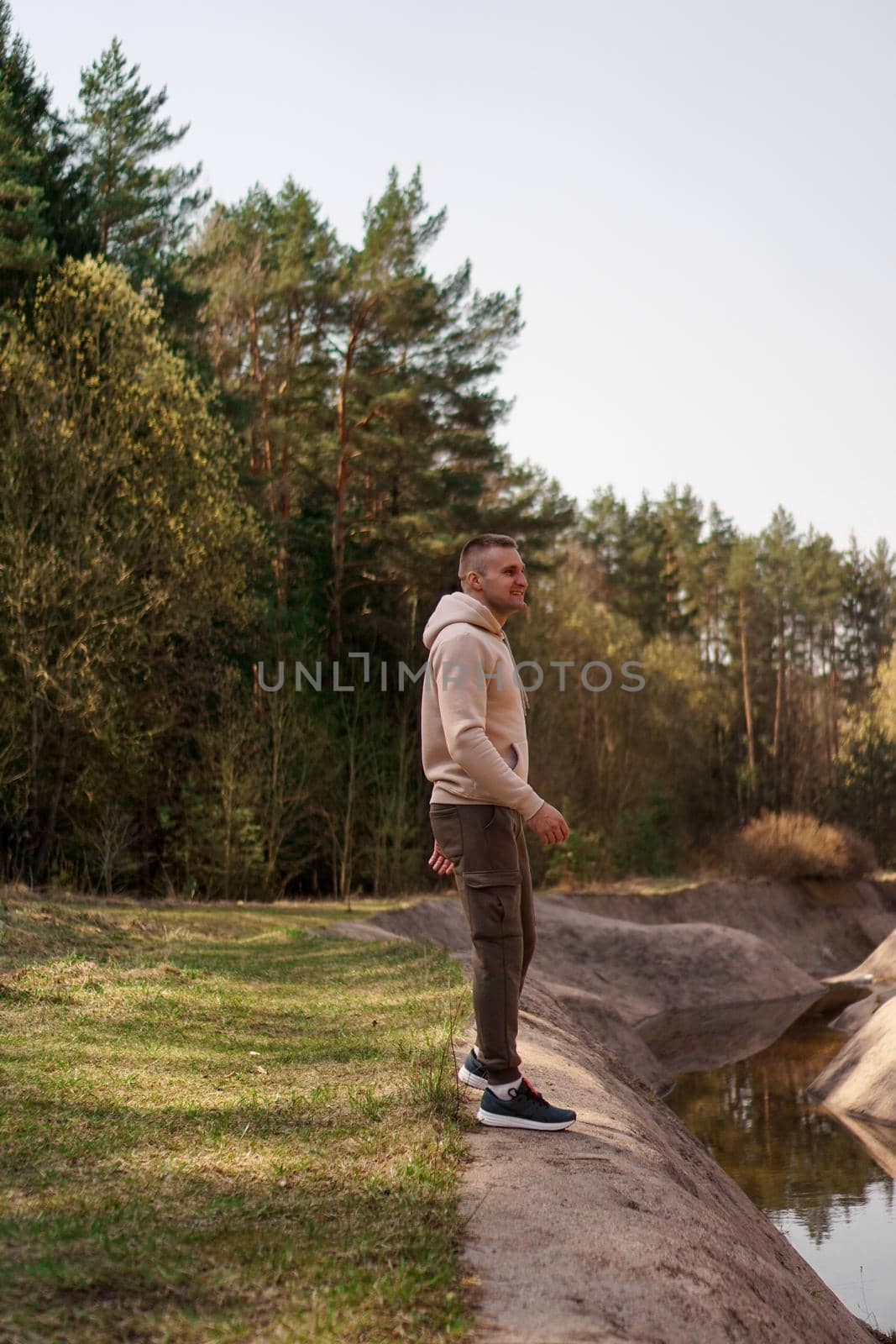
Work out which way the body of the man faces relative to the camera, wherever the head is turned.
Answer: to the viewer's right

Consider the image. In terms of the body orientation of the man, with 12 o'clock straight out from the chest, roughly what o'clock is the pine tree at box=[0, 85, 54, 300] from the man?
The pine tree is roughly at 8 o'clock from the man.

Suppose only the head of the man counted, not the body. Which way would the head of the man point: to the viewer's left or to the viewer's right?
to the viewer's right

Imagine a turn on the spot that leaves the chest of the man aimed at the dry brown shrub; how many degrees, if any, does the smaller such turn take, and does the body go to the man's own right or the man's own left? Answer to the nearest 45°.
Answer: approximately 90° to the man's own left

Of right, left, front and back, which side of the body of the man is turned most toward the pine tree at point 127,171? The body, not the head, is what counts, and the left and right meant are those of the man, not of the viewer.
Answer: left

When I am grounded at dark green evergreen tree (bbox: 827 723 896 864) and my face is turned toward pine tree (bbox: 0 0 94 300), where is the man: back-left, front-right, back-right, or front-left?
front-left

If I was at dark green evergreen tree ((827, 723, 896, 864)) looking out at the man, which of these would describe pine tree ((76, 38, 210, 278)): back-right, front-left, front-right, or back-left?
front-right

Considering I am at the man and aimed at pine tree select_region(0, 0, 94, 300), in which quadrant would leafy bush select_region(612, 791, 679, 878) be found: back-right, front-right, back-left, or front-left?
front-right

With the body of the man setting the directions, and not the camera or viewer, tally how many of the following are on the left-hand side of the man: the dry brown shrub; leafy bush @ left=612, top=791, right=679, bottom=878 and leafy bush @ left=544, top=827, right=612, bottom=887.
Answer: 3

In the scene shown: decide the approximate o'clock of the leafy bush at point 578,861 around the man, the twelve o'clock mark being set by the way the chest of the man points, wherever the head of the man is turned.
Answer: The leafy bush is roughly at 9 o'clock from the man.

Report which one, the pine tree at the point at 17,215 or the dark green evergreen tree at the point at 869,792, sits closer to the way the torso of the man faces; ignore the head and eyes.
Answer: the dark green evergreen tree

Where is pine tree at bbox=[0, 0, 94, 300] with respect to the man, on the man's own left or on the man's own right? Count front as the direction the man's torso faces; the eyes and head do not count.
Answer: on the man's own left

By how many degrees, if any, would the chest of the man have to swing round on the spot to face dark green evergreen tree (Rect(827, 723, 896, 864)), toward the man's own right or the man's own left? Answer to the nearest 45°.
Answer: approximately 90° to the man's own left

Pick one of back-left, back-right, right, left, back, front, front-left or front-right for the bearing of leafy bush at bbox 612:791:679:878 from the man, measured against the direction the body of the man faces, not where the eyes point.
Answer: left
